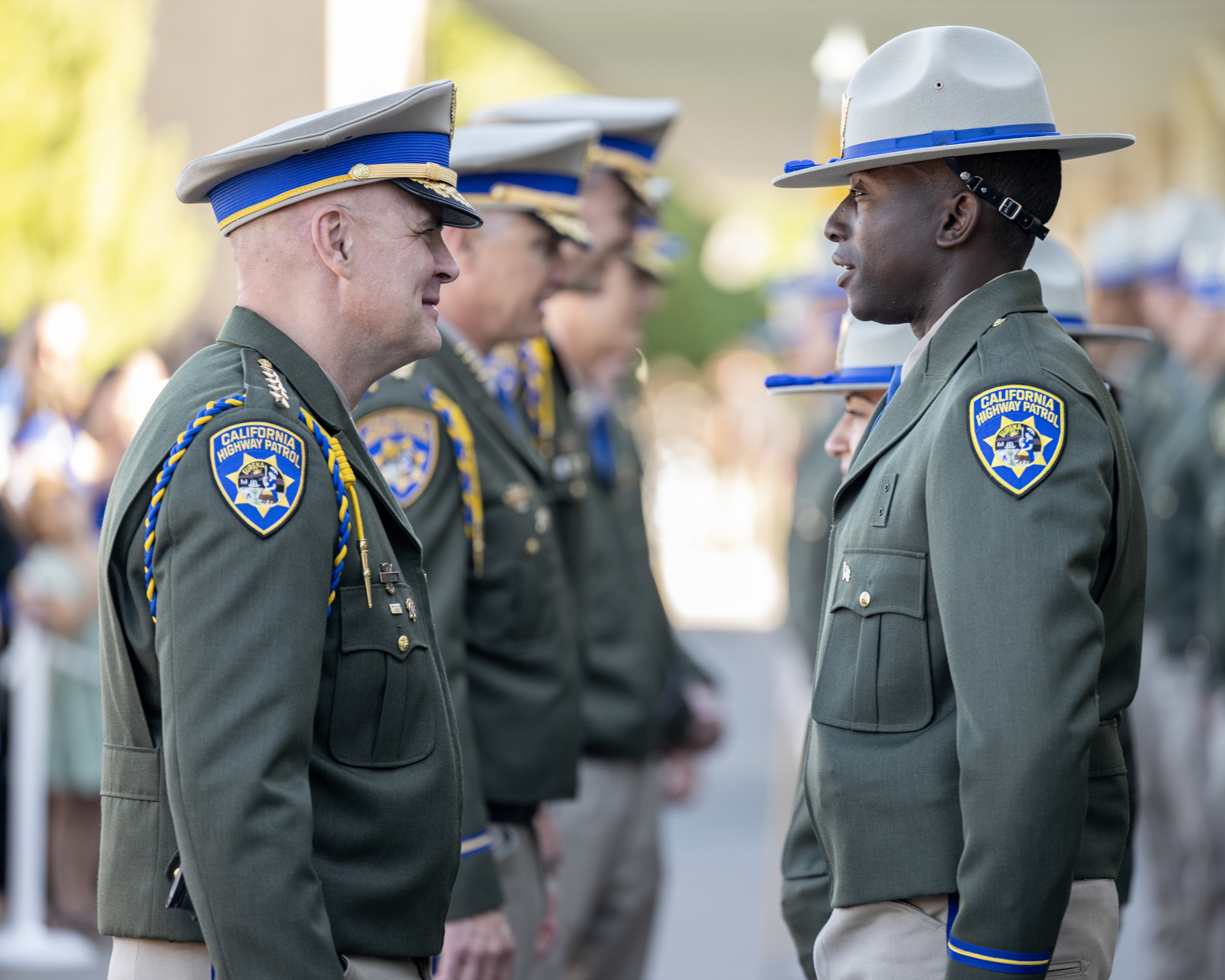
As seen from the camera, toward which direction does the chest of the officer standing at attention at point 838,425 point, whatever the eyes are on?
to the viewer's left

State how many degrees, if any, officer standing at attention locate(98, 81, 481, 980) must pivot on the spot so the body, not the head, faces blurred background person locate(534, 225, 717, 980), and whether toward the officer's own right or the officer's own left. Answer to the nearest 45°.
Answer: approximately 45° to the officer's own left

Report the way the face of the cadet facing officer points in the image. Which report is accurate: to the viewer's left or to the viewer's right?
to the viewer's left

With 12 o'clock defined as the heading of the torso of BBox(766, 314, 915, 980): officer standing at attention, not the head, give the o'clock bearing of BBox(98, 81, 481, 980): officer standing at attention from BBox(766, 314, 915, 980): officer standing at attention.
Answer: BBox(98, 81, 481, 980): officer standing at attention is roughly at 10 o'clock from BBox(766, 314, 915, 980): officer standing at attention.

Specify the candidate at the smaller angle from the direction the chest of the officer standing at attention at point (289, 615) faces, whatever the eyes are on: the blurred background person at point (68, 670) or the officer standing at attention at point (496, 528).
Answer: the officer standing at attention

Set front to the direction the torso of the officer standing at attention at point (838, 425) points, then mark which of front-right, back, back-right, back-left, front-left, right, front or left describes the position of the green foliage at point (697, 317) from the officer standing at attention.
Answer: right

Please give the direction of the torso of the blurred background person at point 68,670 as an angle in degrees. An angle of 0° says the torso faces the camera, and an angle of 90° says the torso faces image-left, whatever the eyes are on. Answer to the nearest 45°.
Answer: approximately 315°

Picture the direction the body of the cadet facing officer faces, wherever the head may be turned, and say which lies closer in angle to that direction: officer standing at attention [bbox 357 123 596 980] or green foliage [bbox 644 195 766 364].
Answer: the officer standing at attention

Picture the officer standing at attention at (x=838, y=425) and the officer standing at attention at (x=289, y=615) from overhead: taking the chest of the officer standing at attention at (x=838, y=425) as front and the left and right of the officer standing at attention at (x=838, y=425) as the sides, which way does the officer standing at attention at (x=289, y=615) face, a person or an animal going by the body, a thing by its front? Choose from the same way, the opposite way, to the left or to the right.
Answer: the opposite way

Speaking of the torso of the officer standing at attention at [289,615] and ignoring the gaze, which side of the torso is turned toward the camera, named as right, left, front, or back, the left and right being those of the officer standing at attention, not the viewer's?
right

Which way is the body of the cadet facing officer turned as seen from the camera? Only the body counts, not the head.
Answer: to the viewer's left

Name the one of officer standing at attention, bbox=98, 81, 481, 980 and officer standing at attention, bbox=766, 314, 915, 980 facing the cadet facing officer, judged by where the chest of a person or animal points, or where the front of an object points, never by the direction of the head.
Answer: officer standing at attention, bbox=98, 81, 481, 980

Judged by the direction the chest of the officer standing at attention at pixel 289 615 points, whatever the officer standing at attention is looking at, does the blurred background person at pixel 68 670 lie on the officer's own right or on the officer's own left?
on the officer's own left

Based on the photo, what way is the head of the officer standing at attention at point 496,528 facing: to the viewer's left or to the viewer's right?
to the viewer's right
